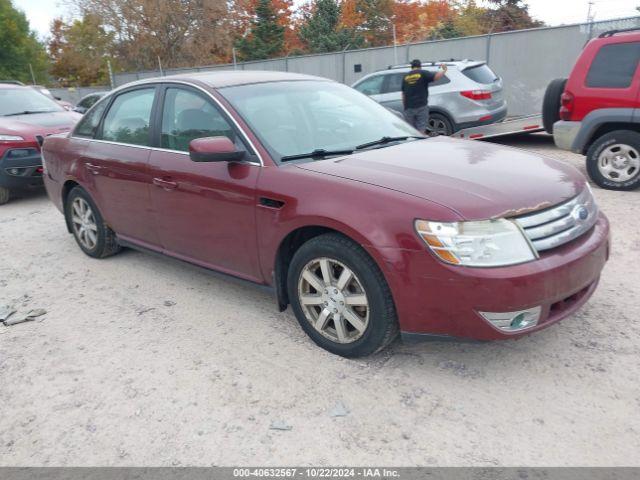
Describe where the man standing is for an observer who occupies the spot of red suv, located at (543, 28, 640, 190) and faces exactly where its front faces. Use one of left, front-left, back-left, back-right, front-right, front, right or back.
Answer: back-left

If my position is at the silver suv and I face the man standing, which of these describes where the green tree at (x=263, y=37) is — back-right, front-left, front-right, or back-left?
back-right

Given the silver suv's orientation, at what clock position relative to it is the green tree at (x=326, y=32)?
The green tree is roughly at 1 o'clock from the silver suv.

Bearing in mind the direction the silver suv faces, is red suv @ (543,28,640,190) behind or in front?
behind

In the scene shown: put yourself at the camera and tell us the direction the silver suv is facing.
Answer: facing away from the viewer and to the left of the viewer

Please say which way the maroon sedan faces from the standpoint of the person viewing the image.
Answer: facing the viewer and to the right of the viewer

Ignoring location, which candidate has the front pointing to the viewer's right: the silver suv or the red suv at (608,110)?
the red suv

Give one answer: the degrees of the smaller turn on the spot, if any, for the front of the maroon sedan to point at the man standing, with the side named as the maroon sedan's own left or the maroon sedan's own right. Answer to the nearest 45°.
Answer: approximately 135° to the maroon sedan's own left

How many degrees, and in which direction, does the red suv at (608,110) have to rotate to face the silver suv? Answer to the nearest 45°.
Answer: approximately 135° to its left

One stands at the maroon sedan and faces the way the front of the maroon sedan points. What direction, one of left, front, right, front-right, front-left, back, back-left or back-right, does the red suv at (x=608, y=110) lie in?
left

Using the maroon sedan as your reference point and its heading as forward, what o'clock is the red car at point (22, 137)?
The red car is roughly at 6 o'clock from the maroon sedan.

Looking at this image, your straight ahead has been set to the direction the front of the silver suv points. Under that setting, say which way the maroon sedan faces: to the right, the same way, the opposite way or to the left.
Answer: the opposite way
